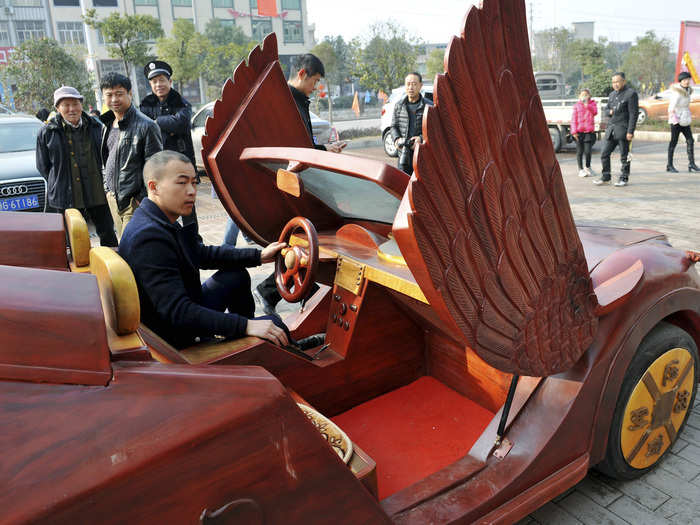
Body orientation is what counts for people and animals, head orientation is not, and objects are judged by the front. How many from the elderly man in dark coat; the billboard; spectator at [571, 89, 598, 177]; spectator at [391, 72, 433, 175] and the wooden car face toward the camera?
4

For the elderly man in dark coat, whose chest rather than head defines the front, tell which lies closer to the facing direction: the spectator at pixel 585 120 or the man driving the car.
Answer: the man driving the car

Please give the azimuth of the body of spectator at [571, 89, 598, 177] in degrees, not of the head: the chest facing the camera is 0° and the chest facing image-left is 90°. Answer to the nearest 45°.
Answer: approximately 0°

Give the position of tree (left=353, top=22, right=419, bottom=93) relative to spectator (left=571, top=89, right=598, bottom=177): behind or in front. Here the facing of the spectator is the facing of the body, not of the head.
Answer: behind

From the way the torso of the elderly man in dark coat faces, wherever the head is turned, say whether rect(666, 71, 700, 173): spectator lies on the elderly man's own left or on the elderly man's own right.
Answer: on the elderly man's own left

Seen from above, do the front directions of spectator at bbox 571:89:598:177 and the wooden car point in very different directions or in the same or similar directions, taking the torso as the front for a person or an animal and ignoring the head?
very different directions

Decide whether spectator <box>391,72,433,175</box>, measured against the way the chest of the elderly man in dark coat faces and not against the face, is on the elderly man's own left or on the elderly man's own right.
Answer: on the elderly man's own left

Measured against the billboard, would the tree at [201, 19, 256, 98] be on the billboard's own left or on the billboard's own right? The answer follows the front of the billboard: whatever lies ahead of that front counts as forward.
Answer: on the billboard's own right

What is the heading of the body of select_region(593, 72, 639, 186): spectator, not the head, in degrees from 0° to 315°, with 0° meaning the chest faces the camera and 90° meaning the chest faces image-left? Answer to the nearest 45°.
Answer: approximately 45°

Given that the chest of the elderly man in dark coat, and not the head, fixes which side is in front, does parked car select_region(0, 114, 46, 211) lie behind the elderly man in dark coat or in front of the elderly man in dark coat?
behind

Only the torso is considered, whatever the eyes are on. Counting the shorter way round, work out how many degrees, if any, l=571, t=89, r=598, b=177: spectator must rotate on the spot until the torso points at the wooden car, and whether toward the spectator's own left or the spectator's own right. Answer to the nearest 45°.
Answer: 0° — they already face it

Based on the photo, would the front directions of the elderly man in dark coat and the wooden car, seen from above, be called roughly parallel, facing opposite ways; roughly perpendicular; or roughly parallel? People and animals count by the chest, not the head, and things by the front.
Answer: roughly perpendicular

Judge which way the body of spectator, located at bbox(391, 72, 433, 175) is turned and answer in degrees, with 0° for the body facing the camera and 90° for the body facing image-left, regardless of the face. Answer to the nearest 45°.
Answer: approximately 0°
